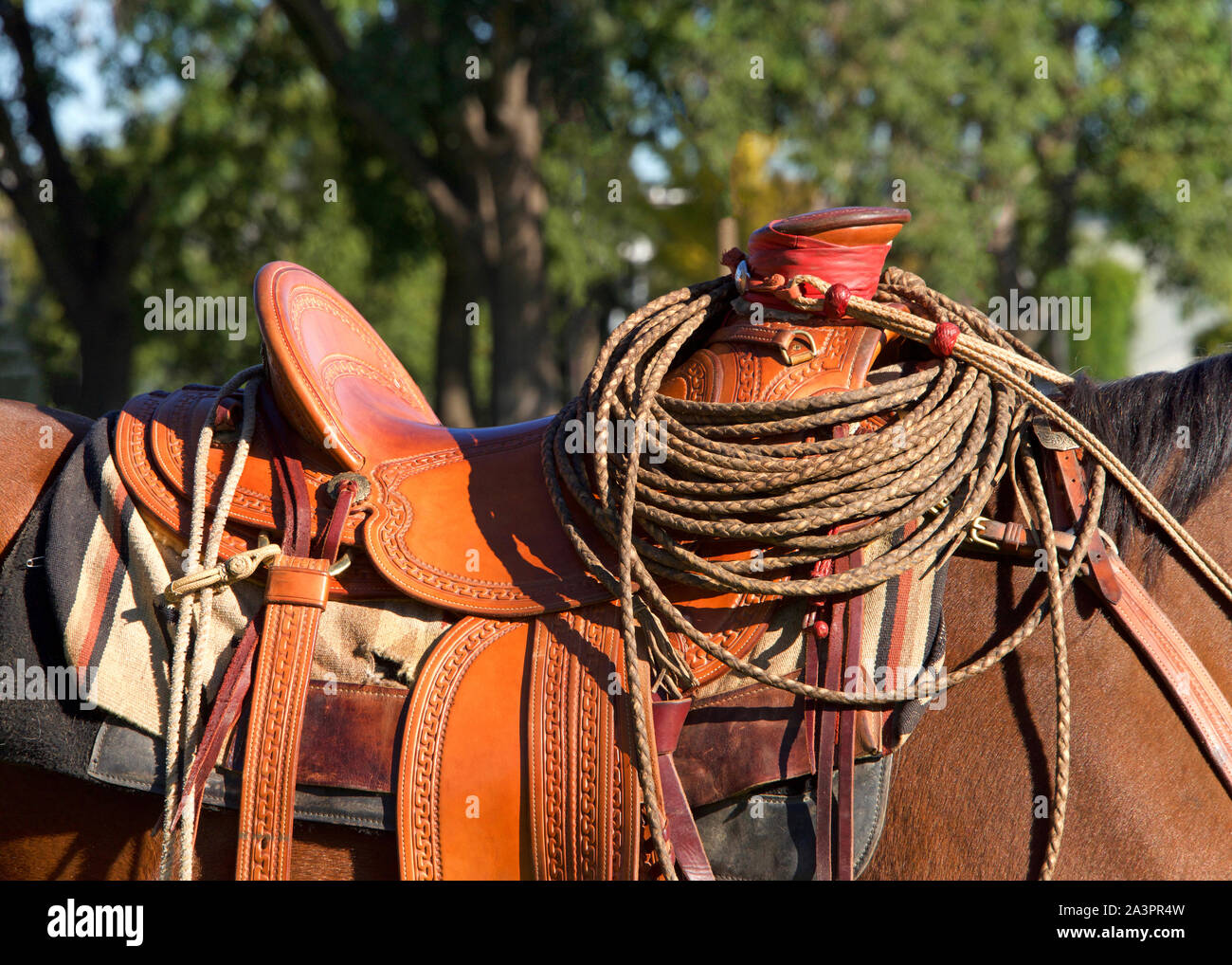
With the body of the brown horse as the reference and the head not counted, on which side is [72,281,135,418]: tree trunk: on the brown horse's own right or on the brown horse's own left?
on the brown horse's own left

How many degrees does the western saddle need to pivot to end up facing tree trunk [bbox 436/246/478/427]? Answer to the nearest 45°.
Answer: approximately 90° to its left

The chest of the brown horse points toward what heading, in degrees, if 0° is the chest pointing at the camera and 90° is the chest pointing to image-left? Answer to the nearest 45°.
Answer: approximately 270°

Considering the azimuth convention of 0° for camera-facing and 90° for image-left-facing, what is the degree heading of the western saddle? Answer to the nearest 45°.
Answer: approximately 270°

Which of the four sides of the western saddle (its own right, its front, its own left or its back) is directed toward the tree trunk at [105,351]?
left
